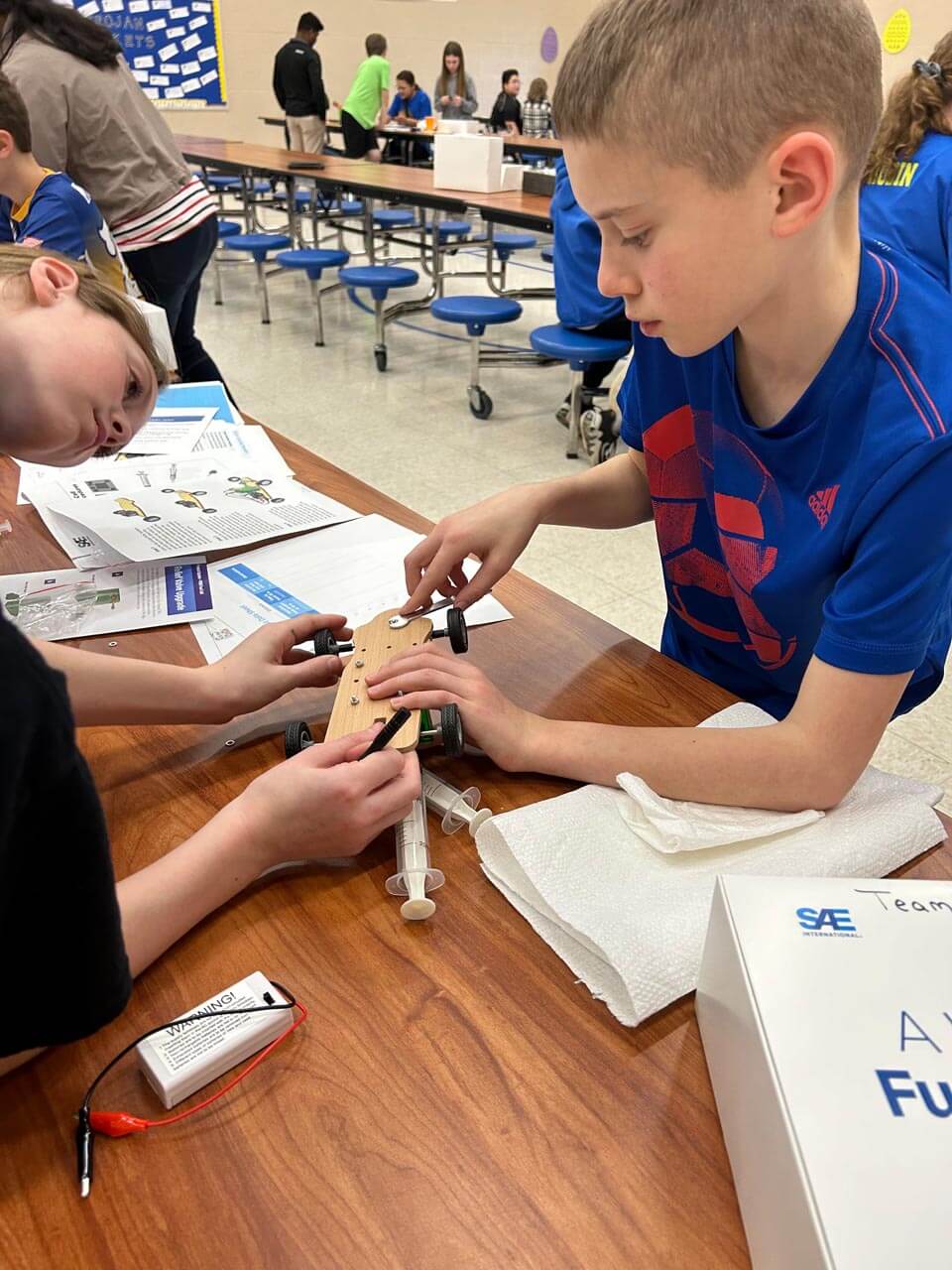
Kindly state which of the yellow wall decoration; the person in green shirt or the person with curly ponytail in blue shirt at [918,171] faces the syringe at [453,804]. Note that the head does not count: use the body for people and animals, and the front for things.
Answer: the yellow wall decoration

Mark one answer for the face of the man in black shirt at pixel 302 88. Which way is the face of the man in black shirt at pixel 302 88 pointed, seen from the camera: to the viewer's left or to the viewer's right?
to the viewer's right

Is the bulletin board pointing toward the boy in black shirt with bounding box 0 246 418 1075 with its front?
yes

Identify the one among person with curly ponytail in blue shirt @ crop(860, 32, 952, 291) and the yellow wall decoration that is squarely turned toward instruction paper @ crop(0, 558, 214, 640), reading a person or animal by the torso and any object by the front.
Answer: the yellow wall decoration

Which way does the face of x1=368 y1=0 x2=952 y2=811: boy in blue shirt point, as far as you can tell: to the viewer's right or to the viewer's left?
to the viewer's left
